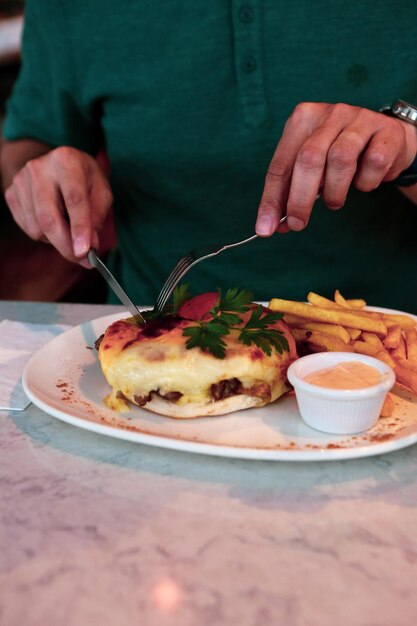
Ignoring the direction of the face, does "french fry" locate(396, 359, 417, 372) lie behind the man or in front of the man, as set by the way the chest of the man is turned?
in front

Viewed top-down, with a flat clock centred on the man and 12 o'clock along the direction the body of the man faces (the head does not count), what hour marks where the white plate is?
The white plate is roughly at 12 o'clock from the man.

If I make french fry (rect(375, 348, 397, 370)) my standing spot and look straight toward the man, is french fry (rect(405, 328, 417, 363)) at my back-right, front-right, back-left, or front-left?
front-right

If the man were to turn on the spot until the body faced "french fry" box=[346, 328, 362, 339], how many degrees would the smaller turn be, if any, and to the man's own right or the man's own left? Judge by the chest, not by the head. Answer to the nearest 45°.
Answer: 0° — they already face it

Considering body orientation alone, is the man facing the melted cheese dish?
yes

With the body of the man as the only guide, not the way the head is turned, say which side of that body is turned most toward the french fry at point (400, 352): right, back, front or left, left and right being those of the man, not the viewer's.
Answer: front

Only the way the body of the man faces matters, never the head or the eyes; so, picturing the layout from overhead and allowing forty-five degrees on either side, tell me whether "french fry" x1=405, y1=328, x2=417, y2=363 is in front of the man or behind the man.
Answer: in front

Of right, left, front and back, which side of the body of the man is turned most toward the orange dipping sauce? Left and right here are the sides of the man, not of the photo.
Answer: front

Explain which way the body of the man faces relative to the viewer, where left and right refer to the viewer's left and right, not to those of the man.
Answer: facing the viewer
